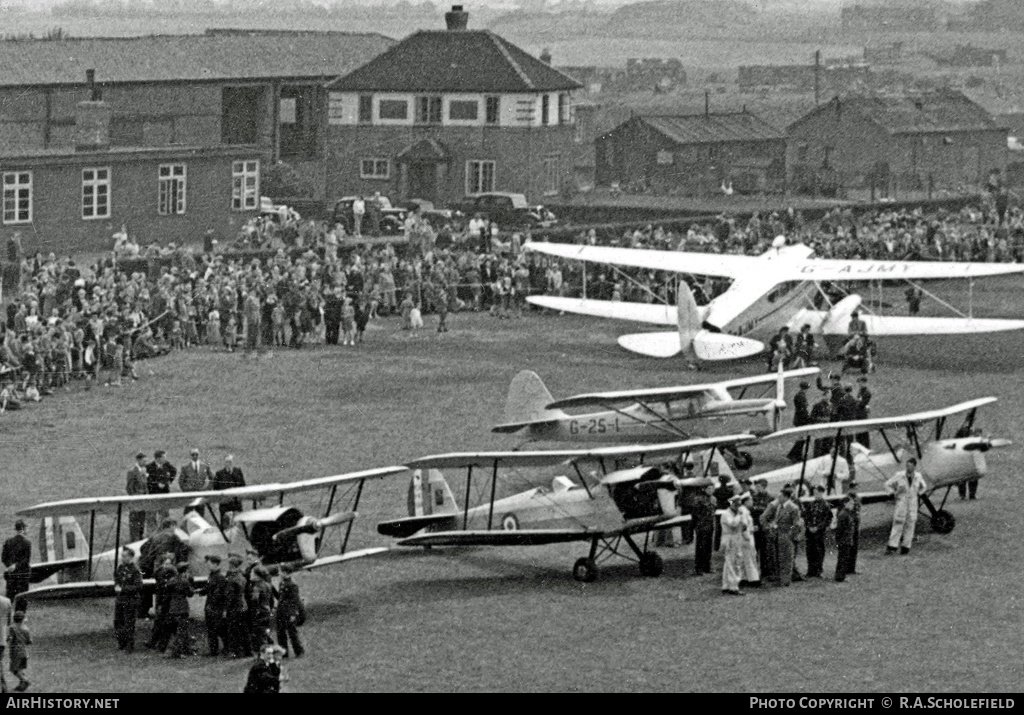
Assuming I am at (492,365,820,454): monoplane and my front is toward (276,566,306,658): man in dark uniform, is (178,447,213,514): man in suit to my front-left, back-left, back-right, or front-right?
front-right

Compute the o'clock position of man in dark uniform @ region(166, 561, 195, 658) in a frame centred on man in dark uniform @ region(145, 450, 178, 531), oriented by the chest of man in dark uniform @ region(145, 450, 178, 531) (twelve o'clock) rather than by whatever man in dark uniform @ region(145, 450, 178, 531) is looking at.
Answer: man in dark uniform @ region(166, 561, 195, 658) is roughly at 12 o'clock from man in dark uniform @ region(145, 450, 178, 531).

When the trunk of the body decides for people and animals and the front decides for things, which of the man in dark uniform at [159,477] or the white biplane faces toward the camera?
the man in dark uniform

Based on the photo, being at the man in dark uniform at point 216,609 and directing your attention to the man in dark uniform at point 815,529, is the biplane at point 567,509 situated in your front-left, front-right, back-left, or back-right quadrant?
front-left

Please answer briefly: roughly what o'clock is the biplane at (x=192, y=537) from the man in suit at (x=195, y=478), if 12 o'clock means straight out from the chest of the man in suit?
The biplane is roughly at 12 o'clock from the man in suit.

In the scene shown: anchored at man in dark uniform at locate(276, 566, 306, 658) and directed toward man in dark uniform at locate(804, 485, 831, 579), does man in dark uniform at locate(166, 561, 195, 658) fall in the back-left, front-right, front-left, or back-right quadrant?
back-left

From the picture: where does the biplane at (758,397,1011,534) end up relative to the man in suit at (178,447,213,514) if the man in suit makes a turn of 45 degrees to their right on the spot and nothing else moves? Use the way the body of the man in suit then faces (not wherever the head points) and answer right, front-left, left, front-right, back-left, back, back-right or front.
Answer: back-left

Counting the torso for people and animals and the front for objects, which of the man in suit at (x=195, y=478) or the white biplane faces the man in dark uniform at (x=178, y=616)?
the man in suit

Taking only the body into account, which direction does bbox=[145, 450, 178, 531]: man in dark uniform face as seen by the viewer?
toward the camera

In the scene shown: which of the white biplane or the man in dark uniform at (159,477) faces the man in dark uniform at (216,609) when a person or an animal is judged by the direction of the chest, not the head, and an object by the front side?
the man in dark uniform at (159,477)

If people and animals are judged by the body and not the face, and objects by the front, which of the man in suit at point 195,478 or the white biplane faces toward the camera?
the man in suit

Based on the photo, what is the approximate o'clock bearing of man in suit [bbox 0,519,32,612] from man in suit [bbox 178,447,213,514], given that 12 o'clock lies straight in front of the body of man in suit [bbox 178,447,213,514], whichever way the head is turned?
man in suit [bbox 0,519,32,612] is roughly at 1 o'clock from man in suit [bbox 178,447,213,514].

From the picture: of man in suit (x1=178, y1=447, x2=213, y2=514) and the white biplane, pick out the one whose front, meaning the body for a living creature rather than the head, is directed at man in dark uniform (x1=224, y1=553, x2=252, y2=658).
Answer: the man in suit

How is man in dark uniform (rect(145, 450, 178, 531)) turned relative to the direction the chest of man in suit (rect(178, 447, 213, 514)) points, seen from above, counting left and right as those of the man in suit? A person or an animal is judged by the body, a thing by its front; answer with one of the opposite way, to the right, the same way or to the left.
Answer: the same way

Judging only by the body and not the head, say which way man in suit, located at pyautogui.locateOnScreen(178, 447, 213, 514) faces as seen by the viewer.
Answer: toward the camera

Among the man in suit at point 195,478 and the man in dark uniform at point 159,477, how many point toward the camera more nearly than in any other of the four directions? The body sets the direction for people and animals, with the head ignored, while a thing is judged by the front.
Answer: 2

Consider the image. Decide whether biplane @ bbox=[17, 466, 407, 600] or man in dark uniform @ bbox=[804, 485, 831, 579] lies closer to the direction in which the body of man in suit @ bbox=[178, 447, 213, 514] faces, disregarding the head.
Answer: the biplane

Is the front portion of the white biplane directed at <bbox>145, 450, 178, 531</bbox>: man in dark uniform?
no
